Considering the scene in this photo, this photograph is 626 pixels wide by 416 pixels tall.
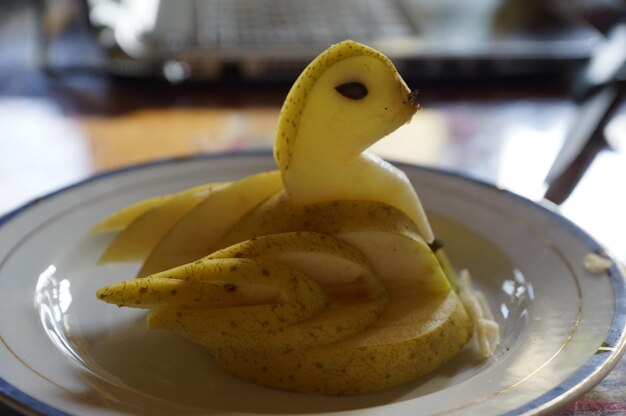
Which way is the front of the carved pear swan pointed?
to the viewer's right

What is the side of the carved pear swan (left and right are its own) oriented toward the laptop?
left
